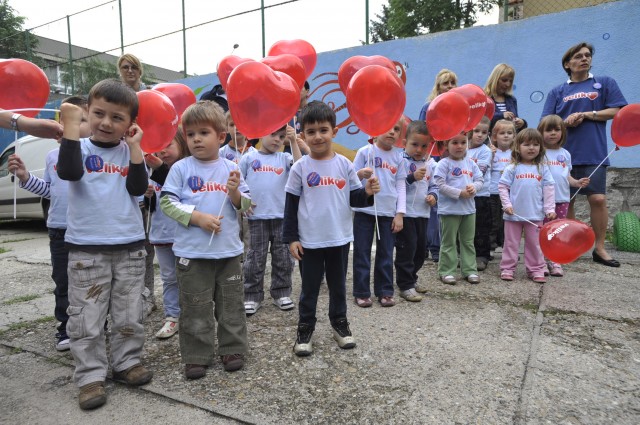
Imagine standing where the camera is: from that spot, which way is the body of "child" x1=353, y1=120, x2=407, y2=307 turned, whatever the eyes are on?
toward the camera

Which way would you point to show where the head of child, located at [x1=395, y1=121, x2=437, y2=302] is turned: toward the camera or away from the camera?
toward the camera

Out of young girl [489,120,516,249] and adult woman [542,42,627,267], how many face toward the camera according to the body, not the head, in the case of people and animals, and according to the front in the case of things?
2

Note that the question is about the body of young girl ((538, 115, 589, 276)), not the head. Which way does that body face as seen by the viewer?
toward the camera

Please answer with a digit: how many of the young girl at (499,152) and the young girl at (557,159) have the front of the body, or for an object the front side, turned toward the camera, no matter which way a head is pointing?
2

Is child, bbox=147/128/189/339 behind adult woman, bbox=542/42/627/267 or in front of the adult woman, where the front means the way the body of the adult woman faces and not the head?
in front

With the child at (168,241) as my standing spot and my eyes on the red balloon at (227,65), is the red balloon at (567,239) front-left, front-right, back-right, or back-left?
front-right

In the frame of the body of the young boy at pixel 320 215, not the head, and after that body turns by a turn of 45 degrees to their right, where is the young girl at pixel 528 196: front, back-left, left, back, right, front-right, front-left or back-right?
back

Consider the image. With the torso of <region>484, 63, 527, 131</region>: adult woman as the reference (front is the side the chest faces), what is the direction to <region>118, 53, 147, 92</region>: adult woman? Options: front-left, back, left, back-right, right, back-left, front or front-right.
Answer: right

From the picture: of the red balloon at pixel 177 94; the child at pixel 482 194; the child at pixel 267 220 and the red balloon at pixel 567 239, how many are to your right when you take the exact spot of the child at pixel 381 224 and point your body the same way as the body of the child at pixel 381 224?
2

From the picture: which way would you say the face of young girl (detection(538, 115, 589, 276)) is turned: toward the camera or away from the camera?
toward the camera

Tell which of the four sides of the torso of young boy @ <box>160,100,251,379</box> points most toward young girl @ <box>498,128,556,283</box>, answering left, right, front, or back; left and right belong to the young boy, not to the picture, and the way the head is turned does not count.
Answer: left

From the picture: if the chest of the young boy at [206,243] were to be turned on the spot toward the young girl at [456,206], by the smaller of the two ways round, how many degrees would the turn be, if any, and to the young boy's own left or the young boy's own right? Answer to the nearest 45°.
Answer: approximately 135° to the young boy's own left

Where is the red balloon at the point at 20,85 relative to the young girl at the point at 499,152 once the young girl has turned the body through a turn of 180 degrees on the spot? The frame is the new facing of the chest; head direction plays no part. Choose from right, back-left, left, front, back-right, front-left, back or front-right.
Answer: back-left
